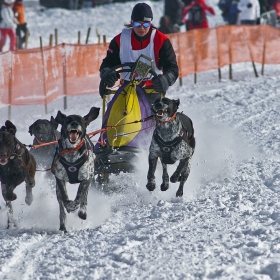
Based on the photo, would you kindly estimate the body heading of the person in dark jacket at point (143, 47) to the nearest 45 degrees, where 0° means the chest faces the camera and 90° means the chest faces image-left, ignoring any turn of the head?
approximately 0°

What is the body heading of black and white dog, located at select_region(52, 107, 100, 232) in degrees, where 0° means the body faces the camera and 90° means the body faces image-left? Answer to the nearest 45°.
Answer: approximately 0°

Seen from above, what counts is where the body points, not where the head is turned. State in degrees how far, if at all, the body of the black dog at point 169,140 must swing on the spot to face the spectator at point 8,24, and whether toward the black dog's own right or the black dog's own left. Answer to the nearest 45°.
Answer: approximately 135° to the black dog's own right

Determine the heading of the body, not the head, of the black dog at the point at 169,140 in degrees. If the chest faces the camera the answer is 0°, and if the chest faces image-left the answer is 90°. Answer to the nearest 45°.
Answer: approximately 45°

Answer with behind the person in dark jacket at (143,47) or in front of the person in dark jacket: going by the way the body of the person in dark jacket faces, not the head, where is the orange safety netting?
behind

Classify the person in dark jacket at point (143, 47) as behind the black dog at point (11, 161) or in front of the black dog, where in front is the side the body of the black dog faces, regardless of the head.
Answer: behind

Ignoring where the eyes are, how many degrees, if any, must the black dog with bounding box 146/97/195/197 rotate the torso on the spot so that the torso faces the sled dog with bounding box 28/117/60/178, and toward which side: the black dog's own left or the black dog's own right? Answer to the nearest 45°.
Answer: approximately 90° to the black dog's own right

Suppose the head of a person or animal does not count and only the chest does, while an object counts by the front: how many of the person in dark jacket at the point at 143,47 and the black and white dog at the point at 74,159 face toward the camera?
2
